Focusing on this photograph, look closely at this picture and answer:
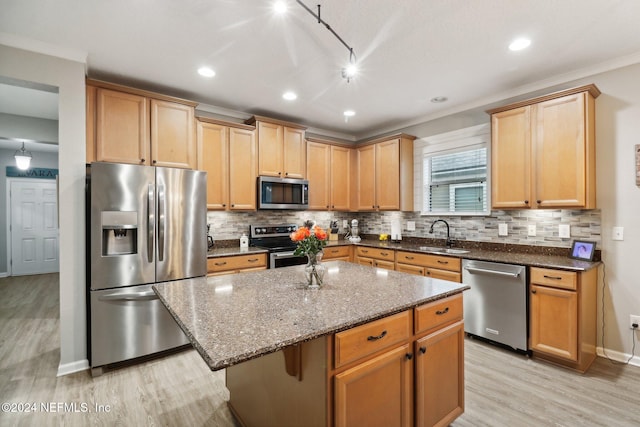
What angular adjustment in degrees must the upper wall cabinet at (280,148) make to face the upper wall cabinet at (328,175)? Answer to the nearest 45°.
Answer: approximately 90° to its left

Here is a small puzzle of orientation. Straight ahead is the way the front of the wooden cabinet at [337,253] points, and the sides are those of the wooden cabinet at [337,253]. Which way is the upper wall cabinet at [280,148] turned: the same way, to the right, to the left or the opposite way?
the same way

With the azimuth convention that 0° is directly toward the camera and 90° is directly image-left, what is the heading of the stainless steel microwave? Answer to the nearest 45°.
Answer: approximately 315°

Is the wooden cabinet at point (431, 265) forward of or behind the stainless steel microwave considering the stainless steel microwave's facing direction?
forward

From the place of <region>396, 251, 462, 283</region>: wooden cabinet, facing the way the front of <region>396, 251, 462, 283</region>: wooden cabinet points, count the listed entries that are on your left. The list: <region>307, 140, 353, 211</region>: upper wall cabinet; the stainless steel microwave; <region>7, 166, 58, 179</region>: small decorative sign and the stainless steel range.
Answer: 0

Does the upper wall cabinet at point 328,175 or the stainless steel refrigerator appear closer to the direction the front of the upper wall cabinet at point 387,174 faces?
the stainless steel refrigerator

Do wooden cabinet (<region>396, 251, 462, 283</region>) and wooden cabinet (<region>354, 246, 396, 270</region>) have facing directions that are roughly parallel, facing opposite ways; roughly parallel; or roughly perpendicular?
roughly parallel

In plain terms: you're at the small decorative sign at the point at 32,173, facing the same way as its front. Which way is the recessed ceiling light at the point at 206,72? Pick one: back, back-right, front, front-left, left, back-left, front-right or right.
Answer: front

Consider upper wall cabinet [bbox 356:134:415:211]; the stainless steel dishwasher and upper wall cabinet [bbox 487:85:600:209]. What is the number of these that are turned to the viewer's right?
0

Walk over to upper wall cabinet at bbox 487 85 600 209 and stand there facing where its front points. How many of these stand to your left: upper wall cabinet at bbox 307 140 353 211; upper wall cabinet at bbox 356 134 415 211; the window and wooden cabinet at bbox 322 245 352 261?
0

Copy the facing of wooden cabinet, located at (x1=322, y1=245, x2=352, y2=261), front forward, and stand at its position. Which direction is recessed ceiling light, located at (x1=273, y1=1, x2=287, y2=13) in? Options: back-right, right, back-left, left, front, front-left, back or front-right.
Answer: front-right

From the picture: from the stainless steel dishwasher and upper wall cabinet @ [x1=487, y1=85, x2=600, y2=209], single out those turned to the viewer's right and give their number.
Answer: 0

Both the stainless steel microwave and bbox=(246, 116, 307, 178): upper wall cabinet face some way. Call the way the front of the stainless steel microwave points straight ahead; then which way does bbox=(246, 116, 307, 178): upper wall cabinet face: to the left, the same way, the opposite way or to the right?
the same way

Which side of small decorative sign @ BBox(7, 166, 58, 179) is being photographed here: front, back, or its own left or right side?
front

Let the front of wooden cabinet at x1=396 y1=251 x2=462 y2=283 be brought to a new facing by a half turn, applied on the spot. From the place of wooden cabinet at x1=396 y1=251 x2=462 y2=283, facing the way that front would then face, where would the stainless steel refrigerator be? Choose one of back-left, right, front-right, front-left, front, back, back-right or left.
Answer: back

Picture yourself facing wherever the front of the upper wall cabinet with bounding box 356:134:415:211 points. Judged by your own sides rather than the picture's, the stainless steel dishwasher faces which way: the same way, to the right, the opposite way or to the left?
the same way

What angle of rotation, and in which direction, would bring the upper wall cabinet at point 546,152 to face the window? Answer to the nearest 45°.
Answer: approximately 90° to its right
